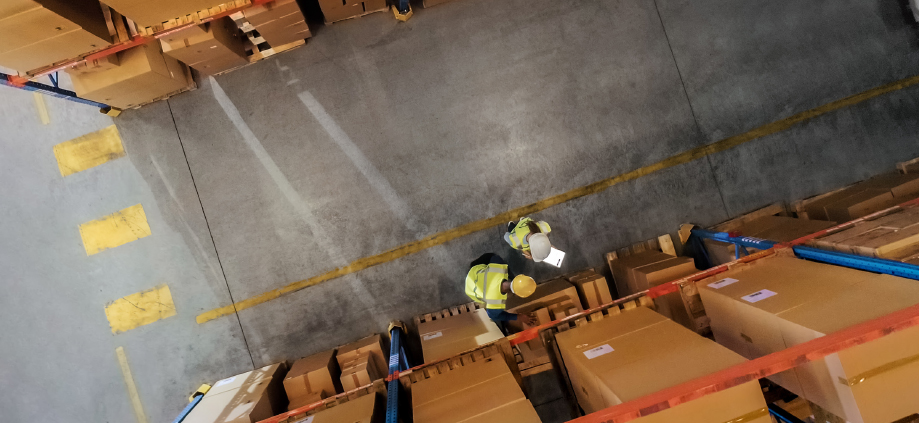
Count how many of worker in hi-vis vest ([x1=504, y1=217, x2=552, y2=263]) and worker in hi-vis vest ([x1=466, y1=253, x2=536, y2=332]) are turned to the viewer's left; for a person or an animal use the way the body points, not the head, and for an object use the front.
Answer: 0

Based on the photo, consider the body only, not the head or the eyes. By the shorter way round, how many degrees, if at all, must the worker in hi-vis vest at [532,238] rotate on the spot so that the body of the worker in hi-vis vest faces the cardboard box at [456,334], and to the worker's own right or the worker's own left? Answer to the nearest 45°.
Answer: approximately 135° to the worker's own right

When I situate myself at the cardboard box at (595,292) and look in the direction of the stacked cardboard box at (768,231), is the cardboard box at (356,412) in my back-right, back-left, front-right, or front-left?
back-right

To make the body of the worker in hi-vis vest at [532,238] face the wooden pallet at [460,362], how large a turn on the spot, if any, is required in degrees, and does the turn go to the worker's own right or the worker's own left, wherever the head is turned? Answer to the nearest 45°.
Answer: approximately 90° to the worker's own right

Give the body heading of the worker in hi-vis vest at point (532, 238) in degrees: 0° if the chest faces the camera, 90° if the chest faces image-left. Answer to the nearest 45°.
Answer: approximately 315°

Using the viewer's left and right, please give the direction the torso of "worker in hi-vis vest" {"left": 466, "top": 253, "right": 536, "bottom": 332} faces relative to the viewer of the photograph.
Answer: facing to the right of the viewer

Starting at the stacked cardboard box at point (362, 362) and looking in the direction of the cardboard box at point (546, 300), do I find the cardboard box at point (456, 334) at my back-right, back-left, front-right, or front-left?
front-right

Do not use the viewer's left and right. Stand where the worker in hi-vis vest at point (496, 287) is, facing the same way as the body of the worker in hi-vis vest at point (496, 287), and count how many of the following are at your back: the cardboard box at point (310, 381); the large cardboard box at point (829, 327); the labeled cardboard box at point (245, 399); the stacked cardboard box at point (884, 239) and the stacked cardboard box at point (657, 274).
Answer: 2

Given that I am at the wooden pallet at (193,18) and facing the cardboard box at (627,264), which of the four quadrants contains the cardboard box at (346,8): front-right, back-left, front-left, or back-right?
front-left

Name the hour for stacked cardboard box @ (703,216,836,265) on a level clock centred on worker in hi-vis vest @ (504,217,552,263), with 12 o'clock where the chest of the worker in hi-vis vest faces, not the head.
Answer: The stacked cardboard box is roughly at 10 o'clock from the worker in hi-vis vest.

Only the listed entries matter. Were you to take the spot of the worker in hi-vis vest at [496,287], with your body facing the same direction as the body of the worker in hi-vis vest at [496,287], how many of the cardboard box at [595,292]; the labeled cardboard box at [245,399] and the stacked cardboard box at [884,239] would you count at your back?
1
